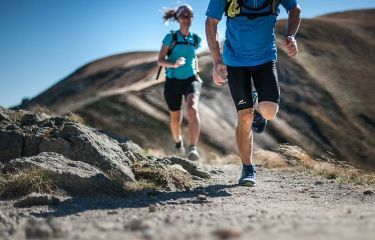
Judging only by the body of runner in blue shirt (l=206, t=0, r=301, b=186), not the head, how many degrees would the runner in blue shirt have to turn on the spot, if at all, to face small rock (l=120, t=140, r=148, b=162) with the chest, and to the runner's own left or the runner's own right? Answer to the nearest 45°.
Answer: approximately 90° to the runner's own right

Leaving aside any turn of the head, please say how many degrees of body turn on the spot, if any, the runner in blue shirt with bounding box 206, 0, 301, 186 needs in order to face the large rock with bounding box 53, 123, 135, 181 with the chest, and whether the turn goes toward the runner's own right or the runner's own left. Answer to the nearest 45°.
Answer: approximately 90° to the runner's own right

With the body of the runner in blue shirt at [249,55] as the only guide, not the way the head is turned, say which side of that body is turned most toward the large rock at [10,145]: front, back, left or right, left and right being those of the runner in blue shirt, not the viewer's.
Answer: right

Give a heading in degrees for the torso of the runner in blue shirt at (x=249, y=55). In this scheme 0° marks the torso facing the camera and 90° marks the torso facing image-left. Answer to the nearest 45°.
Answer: approximately 0°

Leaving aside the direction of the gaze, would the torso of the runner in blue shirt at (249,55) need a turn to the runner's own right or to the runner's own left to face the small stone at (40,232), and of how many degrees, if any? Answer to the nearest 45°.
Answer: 0° — they already face it

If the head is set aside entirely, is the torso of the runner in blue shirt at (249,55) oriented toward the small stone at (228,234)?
yes

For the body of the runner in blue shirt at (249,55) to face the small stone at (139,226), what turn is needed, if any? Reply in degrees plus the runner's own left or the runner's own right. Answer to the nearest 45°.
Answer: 0° — they already face it

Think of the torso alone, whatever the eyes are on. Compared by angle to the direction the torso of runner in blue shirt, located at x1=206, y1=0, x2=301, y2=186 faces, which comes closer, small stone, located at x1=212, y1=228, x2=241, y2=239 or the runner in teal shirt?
the small stone

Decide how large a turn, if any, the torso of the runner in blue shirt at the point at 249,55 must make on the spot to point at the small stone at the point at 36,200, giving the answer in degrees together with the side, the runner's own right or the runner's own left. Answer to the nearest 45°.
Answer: approximately 45° to the runner's own right

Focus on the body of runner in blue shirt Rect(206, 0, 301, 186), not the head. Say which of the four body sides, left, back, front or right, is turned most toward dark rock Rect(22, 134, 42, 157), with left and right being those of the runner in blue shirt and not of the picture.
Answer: right

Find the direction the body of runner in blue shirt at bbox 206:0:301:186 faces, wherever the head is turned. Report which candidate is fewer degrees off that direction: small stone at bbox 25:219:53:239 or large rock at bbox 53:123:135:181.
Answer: the small stone

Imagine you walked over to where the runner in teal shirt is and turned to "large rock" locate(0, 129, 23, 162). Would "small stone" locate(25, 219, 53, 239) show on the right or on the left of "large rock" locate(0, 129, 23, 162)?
left

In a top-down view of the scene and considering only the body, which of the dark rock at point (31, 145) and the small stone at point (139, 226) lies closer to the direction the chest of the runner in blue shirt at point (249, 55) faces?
the small stone

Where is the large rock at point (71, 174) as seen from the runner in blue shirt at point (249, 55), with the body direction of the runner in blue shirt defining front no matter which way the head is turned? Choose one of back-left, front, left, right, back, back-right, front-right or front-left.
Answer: front-right
